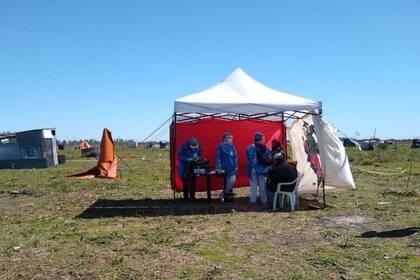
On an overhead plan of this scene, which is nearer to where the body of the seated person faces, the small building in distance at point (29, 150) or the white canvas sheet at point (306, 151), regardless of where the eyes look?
the small building in distance

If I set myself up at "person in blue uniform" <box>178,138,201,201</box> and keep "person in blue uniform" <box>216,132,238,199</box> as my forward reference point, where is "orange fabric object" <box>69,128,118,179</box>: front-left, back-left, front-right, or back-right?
back-left

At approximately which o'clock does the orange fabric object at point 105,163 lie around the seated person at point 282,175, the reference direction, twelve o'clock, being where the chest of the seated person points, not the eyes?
The orange fabric object is roughly at 12 o'clock from the seated person.

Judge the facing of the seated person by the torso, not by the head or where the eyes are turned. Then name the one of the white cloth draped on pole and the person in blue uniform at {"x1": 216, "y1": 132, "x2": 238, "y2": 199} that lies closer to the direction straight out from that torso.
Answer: the person in blue uniform

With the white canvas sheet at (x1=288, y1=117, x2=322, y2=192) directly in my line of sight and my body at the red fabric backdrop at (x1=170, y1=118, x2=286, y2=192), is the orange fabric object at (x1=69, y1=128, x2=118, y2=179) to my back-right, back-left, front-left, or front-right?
back-left

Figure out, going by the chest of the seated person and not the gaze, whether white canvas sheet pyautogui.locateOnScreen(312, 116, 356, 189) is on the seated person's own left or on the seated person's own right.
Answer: on the seated person's own right

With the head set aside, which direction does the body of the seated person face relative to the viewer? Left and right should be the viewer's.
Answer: facing away from the viewer and to the left of the viewer

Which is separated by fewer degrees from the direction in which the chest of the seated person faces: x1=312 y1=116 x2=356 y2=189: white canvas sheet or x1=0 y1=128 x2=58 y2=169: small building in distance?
the small building in distance
